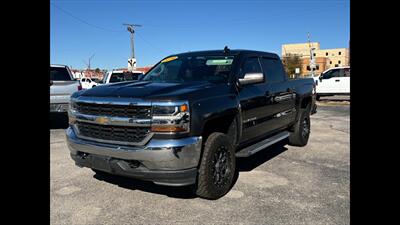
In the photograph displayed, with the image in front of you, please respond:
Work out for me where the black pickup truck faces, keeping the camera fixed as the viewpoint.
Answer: facing the viewer and to the left of the viewer

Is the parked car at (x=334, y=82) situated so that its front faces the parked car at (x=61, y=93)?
no

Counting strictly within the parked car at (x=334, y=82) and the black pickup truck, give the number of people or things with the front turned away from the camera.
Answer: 0

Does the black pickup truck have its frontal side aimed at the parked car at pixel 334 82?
no

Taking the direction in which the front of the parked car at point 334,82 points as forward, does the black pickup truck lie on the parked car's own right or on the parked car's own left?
on the parked car's own left

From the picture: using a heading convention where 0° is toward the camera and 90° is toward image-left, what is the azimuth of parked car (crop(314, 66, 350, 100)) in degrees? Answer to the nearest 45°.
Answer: approximately 90°

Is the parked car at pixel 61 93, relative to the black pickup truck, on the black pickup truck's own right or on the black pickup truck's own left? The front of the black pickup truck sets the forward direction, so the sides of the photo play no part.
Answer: on the black pickup truck's own right
